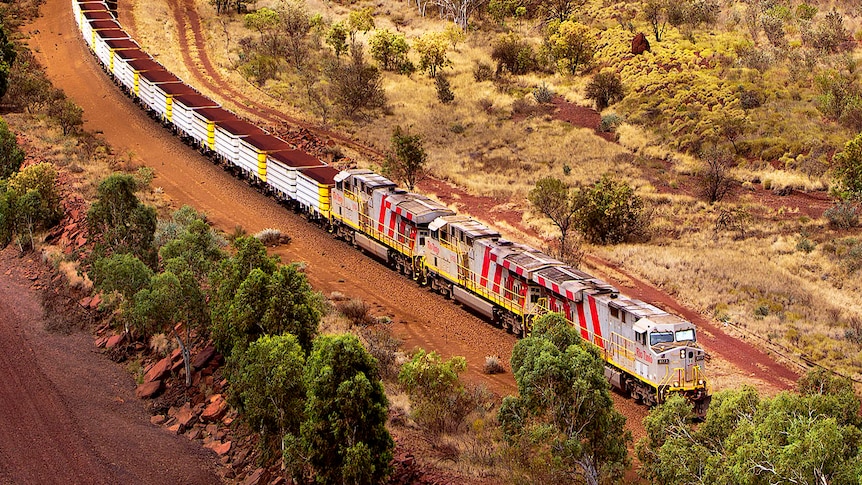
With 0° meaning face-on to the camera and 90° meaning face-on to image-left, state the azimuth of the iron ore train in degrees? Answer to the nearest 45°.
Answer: approximately 315°

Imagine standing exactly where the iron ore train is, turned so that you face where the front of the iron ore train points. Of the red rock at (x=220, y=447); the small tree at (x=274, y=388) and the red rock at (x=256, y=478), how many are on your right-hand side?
3

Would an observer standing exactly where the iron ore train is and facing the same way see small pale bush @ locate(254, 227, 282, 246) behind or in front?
behind

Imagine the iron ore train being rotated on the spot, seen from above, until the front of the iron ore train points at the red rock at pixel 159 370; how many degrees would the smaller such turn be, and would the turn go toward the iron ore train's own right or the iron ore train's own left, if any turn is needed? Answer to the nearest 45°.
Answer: approximately 135° to the iron ore train's own right

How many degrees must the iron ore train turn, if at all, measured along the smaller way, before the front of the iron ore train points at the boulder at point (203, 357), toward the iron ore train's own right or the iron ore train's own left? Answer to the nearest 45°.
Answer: approximately 135° to the iron ore train's own right

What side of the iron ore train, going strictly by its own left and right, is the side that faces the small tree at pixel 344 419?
right

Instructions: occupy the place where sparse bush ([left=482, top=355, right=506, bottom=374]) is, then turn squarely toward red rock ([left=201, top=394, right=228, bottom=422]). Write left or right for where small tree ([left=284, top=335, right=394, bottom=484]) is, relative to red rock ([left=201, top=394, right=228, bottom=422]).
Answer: left

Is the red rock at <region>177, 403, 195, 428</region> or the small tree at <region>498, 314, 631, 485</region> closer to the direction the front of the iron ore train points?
the small tree

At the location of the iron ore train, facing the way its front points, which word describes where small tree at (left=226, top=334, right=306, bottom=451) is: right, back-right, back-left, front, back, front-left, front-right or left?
right

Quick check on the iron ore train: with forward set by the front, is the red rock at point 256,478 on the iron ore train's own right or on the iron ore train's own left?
on the iron ore train's own right

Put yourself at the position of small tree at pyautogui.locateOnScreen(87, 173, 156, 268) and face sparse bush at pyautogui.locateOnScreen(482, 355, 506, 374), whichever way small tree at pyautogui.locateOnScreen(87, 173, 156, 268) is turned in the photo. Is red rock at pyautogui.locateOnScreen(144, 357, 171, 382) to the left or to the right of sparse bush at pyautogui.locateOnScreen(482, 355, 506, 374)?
right

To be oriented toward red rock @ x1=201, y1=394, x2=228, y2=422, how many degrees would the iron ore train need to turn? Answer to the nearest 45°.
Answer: approximately 90° to its right

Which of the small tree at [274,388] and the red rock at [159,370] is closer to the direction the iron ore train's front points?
the small tree

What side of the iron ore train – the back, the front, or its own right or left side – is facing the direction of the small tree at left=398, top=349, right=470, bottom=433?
right
